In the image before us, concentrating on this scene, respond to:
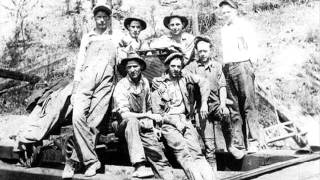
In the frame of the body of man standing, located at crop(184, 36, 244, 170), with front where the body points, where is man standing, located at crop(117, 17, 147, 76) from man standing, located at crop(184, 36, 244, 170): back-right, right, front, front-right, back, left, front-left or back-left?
right

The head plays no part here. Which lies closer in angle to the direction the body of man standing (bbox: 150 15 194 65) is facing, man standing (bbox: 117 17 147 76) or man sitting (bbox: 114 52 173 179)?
the man sitting

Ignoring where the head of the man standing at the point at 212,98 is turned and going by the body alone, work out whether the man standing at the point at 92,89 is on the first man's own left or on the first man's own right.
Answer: on the first man's own right

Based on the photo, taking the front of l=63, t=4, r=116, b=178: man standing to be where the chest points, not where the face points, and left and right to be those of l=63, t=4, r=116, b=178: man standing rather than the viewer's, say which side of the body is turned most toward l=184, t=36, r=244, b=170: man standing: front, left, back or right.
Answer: left

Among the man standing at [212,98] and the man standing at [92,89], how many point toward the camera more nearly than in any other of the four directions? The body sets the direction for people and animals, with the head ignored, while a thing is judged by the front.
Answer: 2

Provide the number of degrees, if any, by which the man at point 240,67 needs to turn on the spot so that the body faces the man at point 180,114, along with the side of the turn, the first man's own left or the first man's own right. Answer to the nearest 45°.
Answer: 0° — they already face them
